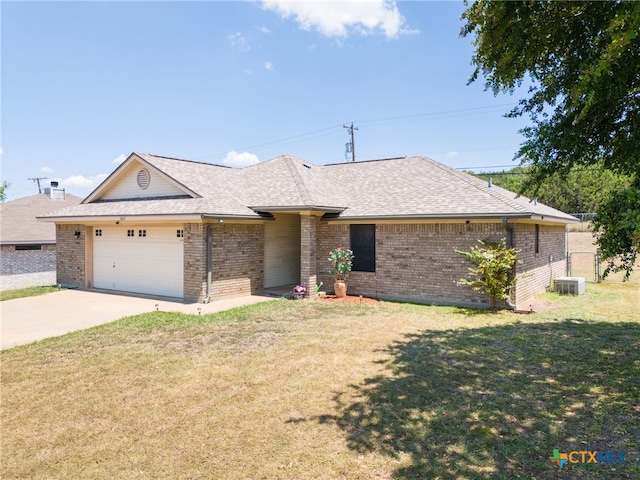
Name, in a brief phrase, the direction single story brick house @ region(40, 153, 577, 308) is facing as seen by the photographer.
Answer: facing the viewer and to the left of the viewer

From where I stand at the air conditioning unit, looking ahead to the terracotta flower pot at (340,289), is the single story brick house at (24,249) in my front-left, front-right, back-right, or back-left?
front-right

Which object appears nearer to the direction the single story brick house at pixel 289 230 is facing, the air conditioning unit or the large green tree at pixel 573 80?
the large green tree

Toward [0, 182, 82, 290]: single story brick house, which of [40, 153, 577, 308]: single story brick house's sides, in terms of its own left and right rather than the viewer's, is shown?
right

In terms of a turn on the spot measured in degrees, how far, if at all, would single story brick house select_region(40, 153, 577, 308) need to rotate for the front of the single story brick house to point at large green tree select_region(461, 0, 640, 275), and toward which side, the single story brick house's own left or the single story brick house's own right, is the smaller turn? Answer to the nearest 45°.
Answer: approximately 90° to the single story brick house's own left
